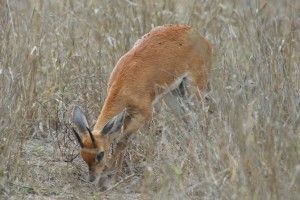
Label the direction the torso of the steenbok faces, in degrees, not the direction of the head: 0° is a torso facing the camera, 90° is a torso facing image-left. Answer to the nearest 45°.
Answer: approximately 45°
